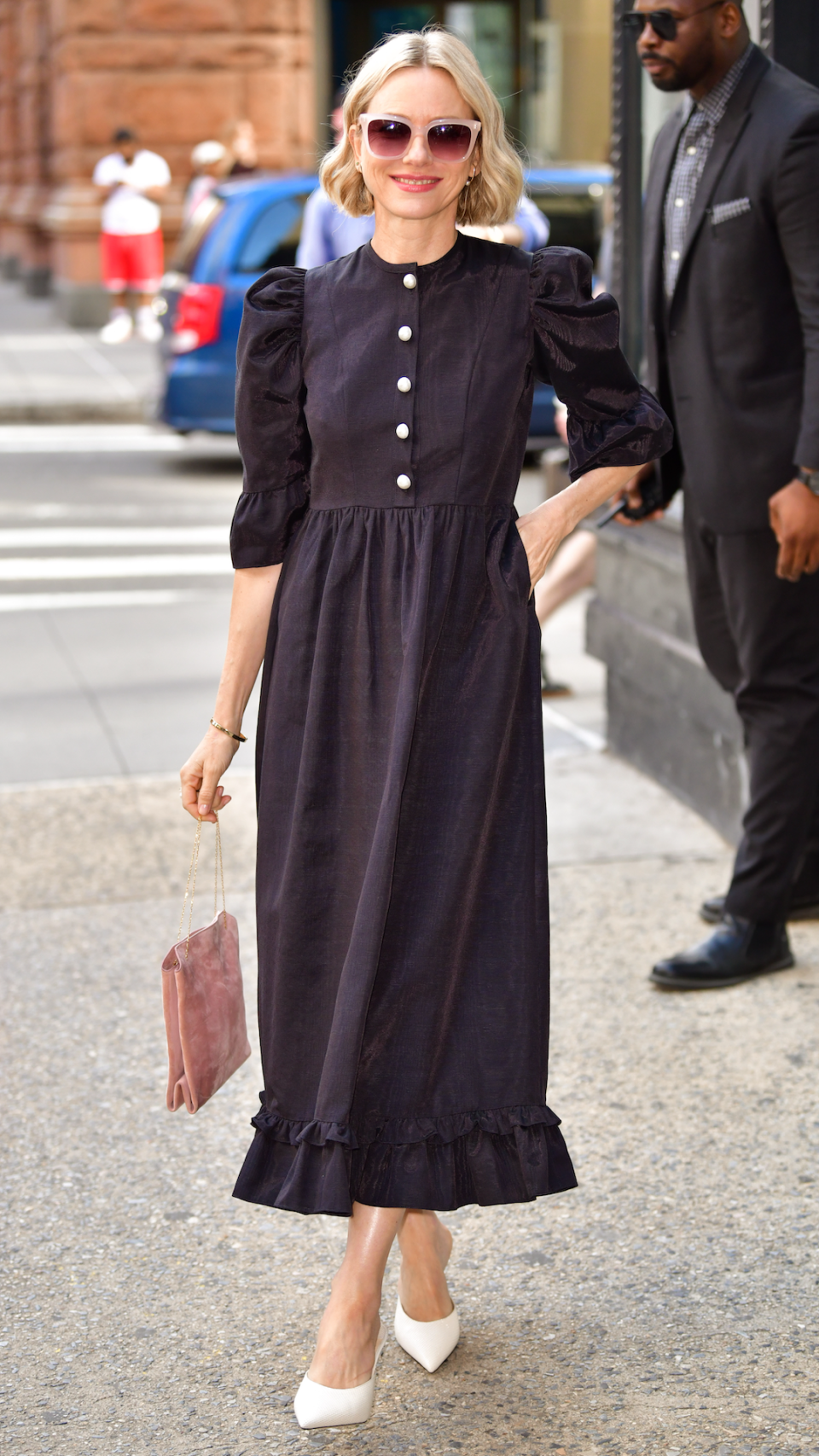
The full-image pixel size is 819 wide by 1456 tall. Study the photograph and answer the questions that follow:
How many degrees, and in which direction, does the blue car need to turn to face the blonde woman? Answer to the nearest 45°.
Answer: approximately 90° to its right

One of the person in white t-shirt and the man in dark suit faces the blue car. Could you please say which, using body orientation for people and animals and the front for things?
the person in white t-shirt

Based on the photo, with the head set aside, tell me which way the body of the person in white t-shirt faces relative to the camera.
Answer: toward the camera

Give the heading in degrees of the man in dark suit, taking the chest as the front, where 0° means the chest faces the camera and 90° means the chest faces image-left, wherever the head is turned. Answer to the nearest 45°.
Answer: approximately 45°

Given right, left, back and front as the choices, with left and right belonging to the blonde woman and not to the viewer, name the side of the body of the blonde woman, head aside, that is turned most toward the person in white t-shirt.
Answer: back

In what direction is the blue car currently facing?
to the viewer's right

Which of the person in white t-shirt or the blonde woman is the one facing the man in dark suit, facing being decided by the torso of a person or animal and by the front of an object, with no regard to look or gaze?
the person in white t-shirt

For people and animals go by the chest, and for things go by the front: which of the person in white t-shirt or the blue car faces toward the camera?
the person in white t-shirt

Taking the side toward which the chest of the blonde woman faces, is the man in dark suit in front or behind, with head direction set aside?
behind

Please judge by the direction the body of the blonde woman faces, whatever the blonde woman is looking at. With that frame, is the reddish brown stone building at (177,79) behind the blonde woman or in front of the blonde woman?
behind
